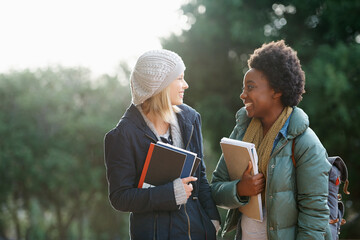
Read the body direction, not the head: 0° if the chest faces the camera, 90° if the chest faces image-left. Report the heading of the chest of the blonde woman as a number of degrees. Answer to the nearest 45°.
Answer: approximately 315°

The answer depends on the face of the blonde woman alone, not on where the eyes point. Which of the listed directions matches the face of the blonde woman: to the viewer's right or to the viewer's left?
to the viewer's right
